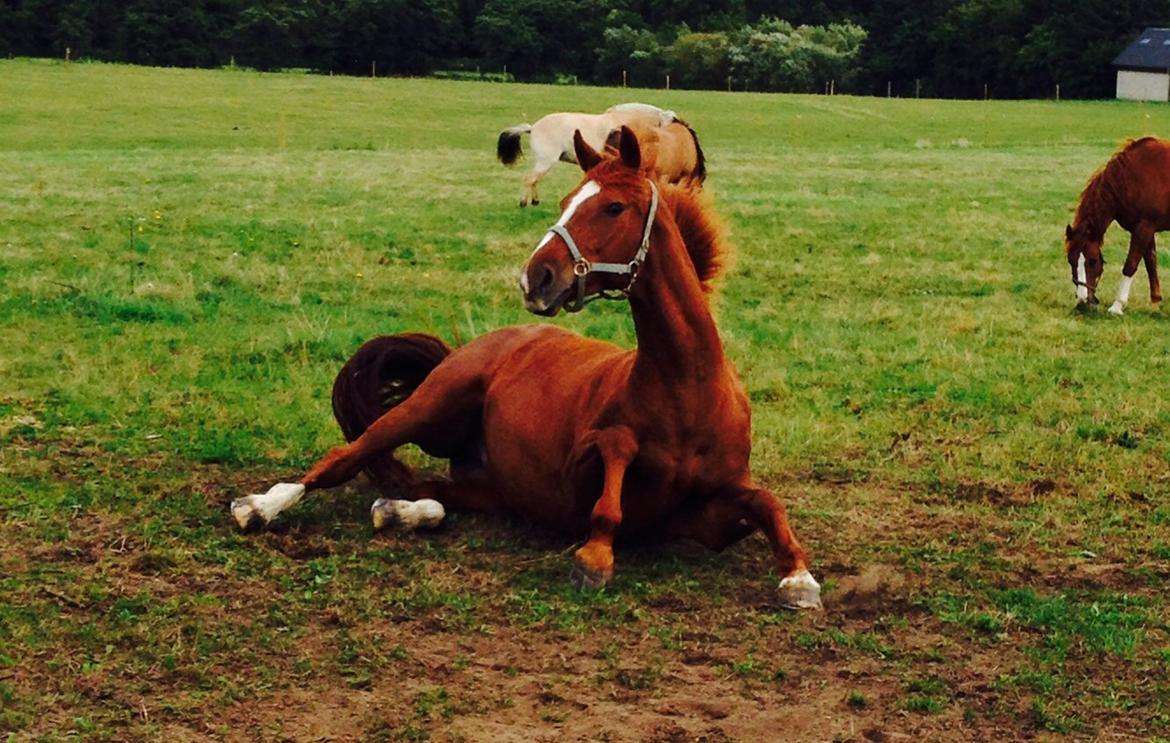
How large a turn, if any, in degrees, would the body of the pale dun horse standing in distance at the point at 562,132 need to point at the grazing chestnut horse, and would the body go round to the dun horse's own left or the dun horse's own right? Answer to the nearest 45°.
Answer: approximately 45° to the dun horse's own right

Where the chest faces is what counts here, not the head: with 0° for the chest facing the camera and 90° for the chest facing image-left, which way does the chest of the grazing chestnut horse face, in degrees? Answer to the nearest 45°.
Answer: approximately 45°

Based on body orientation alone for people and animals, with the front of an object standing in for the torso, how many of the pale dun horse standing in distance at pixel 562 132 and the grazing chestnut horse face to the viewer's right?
1

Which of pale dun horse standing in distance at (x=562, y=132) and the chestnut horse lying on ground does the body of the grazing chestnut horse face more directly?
the chestnut horse lying on ground

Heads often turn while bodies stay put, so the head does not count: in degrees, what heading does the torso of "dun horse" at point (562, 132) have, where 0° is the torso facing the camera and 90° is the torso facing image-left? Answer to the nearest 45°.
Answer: approximately 270°

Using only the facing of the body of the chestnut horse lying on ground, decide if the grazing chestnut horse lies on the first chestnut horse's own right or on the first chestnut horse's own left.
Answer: on the first chestnut horse's own left

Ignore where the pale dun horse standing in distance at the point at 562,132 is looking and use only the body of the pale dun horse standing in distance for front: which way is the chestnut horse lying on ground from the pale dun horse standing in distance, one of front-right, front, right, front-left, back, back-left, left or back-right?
right

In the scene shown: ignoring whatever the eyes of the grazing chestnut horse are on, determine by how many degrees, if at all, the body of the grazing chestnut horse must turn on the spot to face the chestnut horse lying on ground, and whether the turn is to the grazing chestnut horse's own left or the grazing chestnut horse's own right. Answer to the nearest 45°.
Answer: approximately 45° to the grazing chestnut horse's own left

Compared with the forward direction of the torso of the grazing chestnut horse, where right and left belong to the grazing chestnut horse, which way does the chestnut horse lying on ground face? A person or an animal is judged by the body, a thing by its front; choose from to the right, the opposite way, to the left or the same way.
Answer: to the left

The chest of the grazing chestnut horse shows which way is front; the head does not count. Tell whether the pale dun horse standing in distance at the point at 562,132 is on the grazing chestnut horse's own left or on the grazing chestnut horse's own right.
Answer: on the grazing chestnut horse's own right
